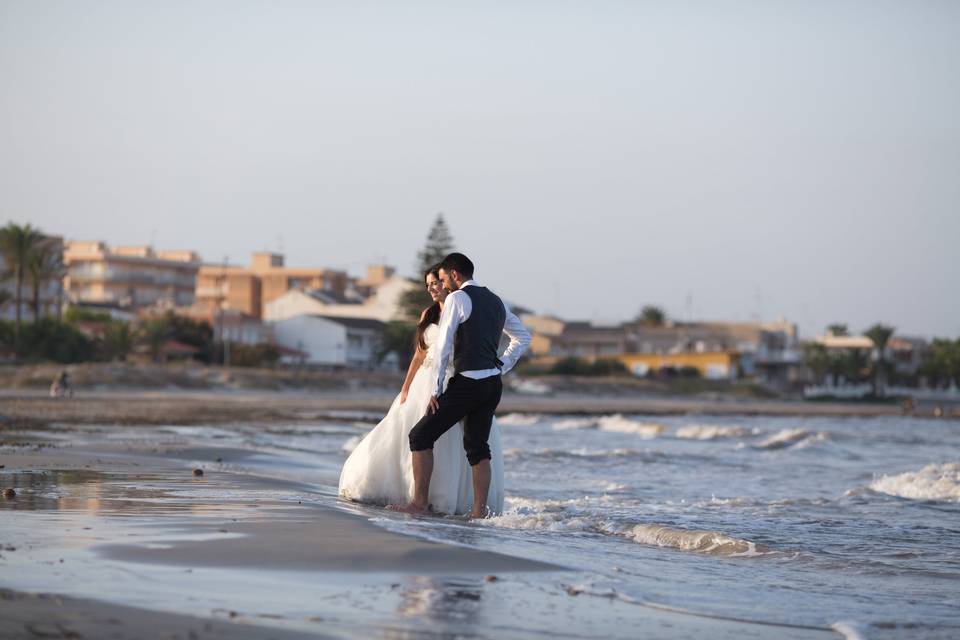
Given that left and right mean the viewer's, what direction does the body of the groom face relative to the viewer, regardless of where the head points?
facing away from the viewer and to the left of the viewer
